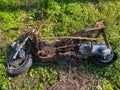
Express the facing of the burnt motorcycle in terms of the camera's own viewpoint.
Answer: facing to the left of the viewer
